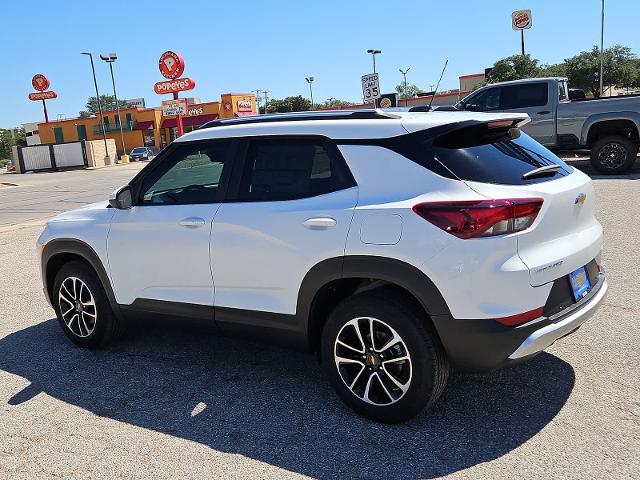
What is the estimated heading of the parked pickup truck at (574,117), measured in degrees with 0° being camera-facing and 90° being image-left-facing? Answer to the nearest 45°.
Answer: approximately 90°

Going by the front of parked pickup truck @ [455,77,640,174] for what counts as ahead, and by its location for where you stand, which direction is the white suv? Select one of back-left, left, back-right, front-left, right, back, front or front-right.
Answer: left

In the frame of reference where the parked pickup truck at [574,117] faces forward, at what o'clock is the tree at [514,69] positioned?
The tree is roughly at 3 o'clock from the parked pickup truck.

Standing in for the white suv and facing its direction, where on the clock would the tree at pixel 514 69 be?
The tree is roughly at 2 o'clock from the white suv.

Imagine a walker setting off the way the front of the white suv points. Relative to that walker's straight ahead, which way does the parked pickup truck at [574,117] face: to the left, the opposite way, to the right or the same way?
the same way

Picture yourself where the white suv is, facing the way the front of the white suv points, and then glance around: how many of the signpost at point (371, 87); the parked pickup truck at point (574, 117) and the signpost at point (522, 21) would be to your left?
0

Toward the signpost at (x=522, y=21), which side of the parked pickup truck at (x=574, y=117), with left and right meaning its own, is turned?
right

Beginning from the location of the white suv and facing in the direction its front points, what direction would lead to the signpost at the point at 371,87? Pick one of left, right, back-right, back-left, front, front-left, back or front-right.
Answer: front-right

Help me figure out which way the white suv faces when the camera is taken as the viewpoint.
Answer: facing away from the viewer and to the left of the viewer

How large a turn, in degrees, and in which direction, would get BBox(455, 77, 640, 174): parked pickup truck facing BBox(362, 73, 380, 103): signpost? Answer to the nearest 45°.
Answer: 0° — it already faces it

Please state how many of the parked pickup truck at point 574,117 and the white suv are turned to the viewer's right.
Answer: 0

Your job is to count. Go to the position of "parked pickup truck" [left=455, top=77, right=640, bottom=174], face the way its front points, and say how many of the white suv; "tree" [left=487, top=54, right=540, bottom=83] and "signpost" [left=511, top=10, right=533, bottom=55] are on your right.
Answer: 2

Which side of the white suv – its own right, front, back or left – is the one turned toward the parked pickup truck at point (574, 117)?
right

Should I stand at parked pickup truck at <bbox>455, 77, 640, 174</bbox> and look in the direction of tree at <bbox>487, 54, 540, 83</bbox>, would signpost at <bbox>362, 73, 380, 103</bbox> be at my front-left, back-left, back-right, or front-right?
front-left

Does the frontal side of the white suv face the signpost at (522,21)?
no
